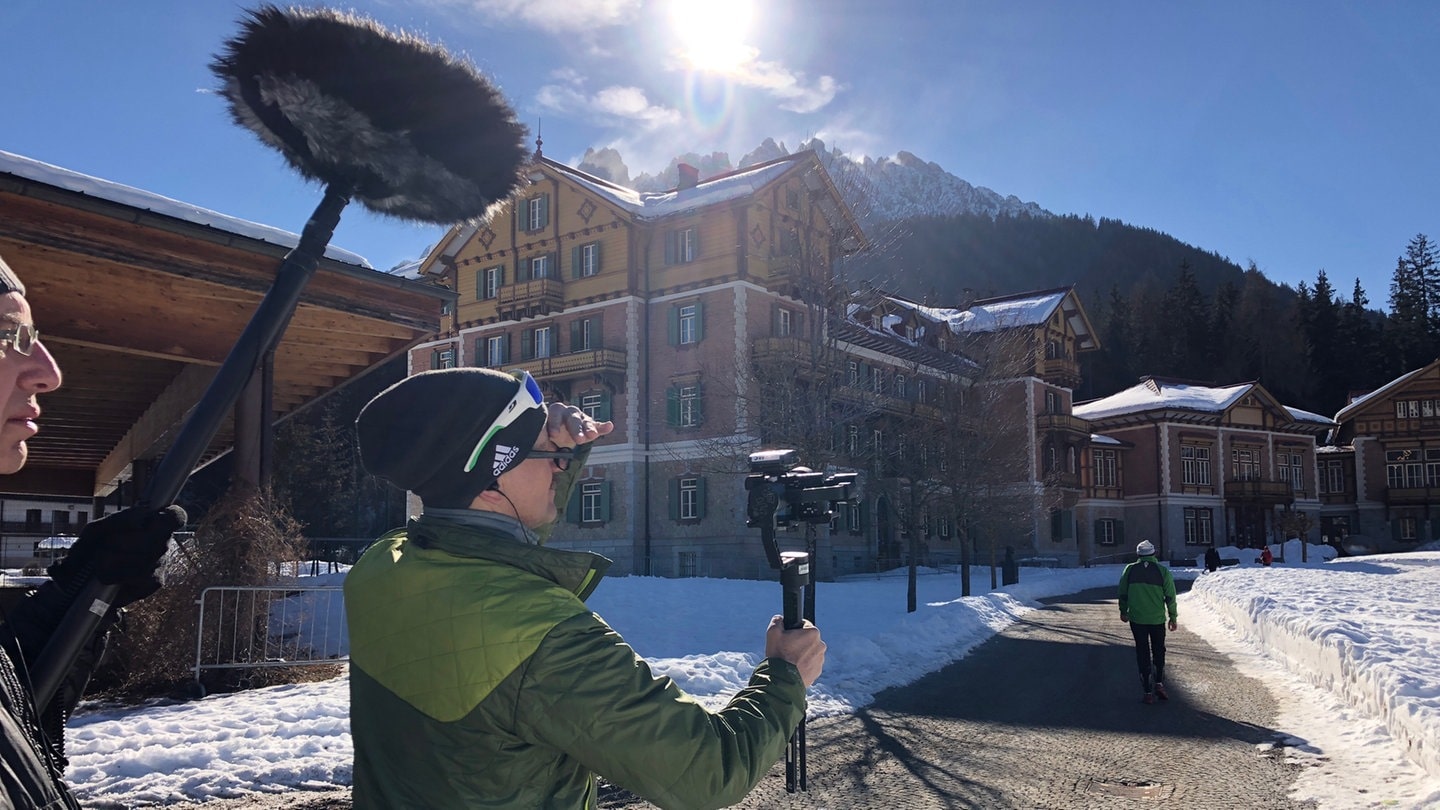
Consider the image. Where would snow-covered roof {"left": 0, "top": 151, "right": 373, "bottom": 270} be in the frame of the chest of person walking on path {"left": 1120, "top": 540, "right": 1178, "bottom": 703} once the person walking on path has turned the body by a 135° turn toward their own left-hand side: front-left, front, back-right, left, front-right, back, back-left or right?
front

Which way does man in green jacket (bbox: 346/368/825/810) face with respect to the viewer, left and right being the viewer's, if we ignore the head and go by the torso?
facing away from the viewer and to the right of the viewer

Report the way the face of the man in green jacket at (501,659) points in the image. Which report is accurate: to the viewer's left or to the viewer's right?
to the viewer's right

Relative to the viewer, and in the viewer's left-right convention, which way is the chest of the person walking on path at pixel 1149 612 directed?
facing away from the viewer

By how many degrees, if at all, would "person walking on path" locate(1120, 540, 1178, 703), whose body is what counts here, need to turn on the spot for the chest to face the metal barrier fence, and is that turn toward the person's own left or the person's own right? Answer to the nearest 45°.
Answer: approximately 135° to the person's own left

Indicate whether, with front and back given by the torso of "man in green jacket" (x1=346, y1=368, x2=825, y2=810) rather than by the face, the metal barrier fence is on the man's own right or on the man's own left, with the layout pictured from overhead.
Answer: on the man's own left

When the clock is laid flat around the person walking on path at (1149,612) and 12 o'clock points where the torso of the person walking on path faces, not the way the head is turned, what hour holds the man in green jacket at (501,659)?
The man in green jacket is roughly at 6 o'clock from the person walking on path.

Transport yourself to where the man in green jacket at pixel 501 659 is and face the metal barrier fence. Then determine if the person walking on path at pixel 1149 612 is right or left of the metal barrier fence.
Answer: right
